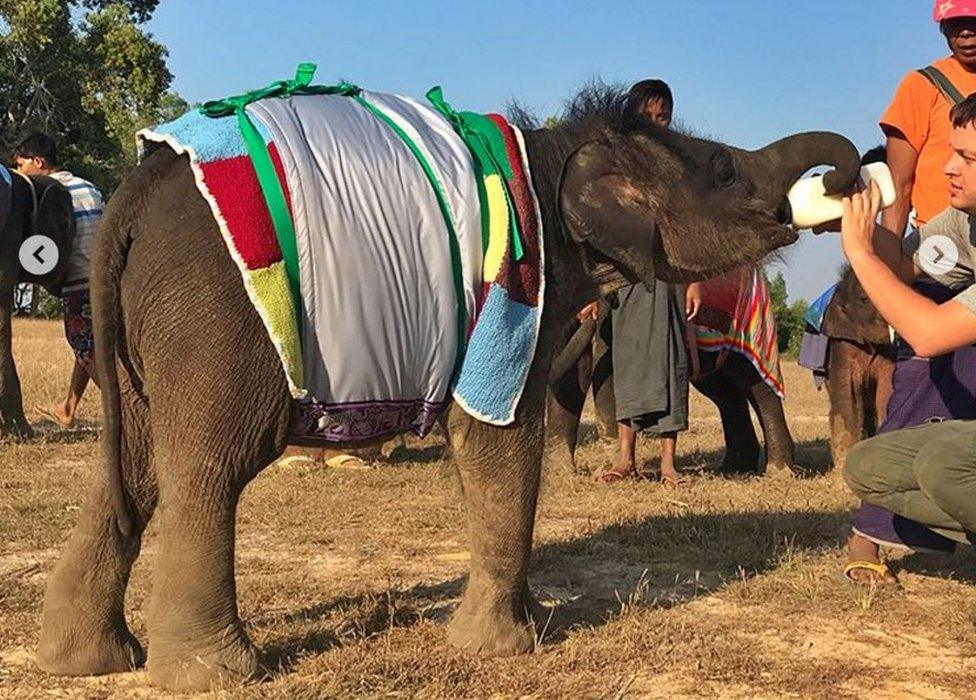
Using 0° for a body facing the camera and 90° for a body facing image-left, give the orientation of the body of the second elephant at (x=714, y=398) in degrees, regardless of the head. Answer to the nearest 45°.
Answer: approximately 90°

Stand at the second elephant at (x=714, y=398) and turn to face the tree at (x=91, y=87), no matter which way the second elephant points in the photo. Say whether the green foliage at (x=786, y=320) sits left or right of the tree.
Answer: right

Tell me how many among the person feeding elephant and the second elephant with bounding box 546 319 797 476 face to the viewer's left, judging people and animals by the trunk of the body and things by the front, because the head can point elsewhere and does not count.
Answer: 2

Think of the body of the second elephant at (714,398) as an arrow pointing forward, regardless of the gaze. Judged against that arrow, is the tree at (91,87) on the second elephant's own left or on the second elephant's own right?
on the second elephant's own right

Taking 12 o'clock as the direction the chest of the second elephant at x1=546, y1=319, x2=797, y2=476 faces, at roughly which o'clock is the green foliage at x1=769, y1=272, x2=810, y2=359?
The green foliage is roughly at 3 o'clock from the second elephant.

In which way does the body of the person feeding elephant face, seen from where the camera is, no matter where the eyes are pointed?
to the viewer's left

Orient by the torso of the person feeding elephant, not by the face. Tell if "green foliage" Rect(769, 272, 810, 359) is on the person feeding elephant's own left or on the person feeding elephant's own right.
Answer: on the person feeding elephant's own right
